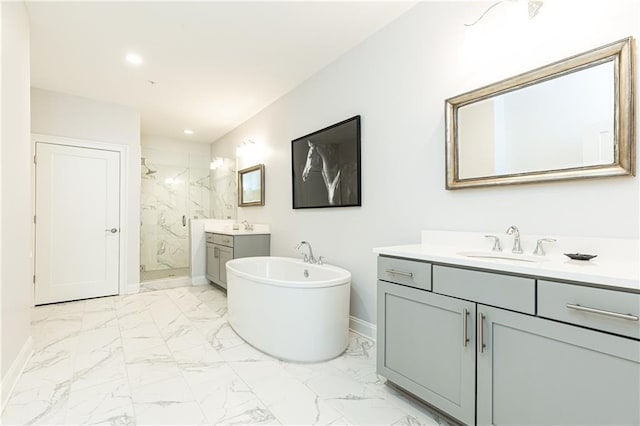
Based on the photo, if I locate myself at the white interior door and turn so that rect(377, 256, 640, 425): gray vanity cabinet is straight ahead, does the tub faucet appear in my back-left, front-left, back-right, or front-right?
front-left

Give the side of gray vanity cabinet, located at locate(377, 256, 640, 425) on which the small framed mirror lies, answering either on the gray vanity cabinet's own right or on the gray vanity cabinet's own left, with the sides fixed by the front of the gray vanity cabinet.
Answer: on the gray vanity cabinet's own right

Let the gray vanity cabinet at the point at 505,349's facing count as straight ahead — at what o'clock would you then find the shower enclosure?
The shower enclosure is roughly at 2 o'clock from the gray vanity cabinet.

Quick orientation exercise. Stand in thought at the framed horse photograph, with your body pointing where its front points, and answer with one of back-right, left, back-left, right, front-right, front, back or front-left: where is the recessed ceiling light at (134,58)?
front-right

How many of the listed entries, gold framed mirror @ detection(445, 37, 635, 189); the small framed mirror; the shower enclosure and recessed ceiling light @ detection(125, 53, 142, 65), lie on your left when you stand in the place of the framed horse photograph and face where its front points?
1

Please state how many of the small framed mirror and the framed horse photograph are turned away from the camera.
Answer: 0

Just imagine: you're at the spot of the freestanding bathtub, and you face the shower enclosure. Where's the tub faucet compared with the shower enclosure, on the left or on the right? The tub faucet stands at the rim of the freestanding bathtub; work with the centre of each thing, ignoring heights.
right

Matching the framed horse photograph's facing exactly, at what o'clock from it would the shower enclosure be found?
The shower enclosure is roughly at 3 o'clock from the framed horse photograph.

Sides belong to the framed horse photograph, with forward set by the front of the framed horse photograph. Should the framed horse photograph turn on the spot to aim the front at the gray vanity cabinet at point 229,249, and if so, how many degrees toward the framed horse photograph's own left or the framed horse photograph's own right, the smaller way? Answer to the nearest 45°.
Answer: approximately 90° to the framed horse photograph's own right

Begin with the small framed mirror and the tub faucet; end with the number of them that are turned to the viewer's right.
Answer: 0

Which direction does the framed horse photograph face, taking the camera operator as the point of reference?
facing the viewer and to the left of the viewer
